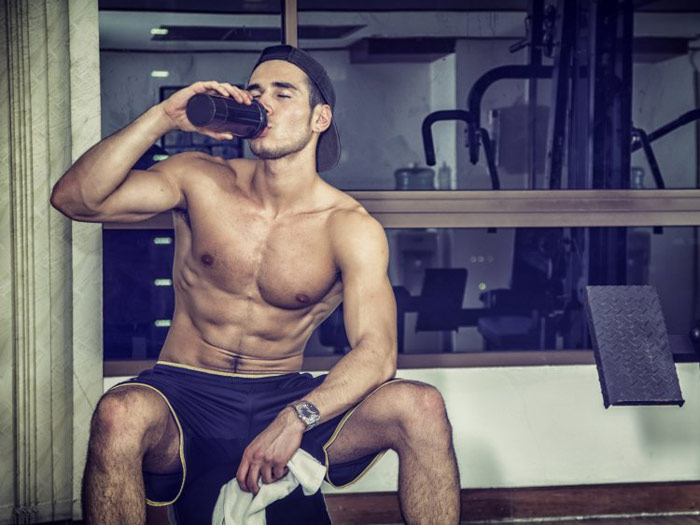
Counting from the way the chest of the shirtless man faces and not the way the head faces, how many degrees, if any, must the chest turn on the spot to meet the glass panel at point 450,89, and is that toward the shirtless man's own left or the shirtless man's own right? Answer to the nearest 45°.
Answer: approximately 180°

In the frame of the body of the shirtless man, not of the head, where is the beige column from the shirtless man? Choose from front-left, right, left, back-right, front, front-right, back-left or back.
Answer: back-right

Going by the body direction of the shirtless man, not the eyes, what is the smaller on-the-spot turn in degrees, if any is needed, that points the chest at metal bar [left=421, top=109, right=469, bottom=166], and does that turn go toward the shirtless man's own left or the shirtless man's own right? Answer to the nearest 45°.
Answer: approximately 135° to the shirtless man's own left

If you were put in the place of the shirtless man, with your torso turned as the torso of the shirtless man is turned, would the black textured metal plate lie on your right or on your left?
on your left

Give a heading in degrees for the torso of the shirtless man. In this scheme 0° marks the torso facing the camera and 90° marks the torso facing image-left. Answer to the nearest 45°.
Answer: approximately 0°

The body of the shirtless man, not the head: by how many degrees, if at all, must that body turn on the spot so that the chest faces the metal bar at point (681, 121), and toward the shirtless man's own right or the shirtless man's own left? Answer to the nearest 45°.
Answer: approximately 135° to the shirtless man's own left

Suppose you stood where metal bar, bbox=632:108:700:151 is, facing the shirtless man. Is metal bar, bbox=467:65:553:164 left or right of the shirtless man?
right

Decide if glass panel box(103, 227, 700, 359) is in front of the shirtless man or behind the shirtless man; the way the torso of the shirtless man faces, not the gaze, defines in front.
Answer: behind
